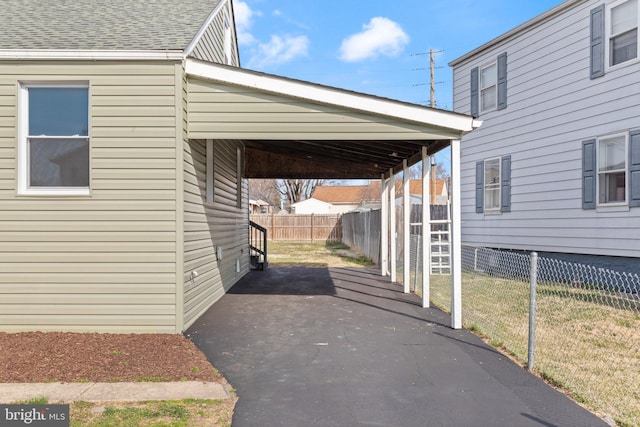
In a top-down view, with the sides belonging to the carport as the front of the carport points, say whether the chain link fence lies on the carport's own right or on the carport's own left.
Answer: on the carport's own left

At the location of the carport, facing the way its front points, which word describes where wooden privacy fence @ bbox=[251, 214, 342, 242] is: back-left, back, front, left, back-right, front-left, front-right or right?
back

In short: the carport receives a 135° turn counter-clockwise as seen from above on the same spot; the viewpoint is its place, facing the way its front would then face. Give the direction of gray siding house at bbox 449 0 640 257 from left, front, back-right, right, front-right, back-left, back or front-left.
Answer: front

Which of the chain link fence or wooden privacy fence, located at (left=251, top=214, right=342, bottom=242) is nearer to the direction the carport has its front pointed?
the chain link fence

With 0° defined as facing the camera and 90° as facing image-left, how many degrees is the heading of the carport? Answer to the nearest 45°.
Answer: approximately 0°
